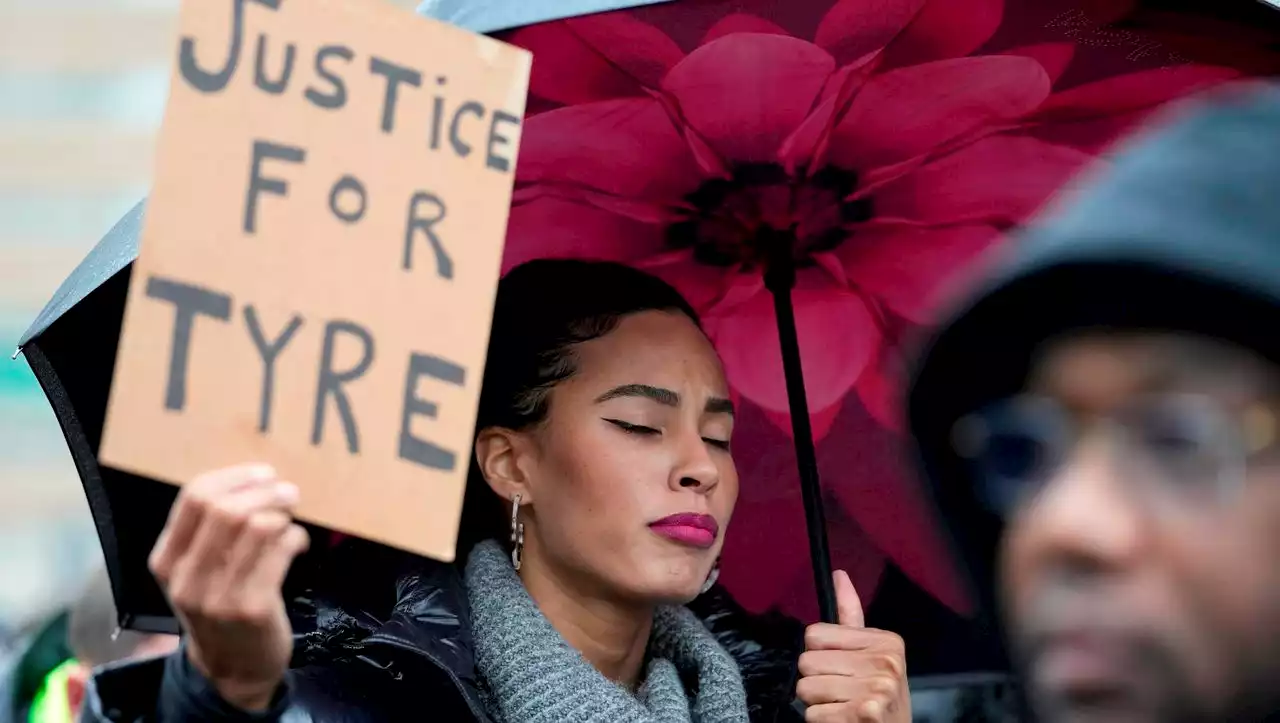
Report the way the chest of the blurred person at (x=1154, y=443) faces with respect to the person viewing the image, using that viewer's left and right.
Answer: facing the viewer and to the left of the viewer

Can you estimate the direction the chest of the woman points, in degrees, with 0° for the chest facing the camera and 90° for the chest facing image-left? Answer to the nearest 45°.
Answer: approximately 315°

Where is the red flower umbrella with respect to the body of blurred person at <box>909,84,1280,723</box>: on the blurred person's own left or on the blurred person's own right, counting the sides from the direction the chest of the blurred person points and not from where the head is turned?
on the blurred person's own right

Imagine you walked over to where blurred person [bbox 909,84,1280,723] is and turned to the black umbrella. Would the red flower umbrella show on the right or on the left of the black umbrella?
right

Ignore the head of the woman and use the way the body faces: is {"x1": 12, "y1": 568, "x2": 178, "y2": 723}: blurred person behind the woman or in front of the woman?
behind

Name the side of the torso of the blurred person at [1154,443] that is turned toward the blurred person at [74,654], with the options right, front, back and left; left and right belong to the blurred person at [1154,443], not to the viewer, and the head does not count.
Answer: right

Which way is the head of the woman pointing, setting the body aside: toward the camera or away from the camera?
toward the camera

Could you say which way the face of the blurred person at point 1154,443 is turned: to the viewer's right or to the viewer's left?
to the viewer's left

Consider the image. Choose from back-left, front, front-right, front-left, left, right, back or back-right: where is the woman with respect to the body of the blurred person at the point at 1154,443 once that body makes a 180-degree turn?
left
